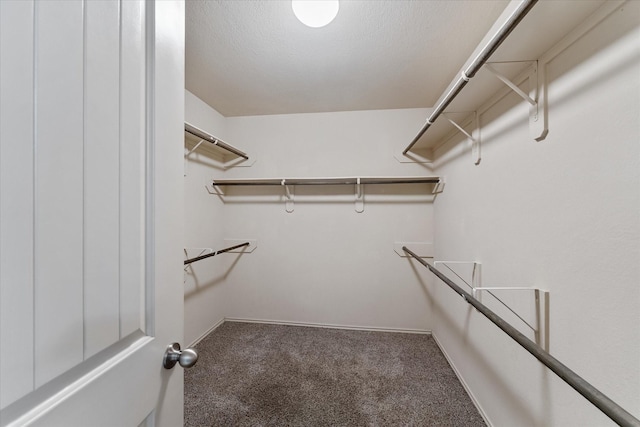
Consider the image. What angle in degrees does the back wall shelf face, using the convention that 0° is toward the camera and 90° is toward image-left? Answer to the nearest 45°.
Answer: approximately 0°

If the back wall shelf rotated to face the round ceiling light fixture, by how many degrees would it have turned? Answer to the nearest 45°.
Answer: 0° — it already faces it

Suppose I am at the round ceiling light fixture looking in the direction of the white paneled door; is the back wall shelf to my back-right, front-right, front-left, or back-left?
back-right

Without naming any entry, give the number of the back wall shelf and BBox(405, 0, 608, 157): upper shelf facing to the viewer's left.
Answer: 1

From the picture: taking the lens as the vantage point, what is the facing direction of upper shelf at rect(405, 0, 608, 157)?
facing to the left of the viewer

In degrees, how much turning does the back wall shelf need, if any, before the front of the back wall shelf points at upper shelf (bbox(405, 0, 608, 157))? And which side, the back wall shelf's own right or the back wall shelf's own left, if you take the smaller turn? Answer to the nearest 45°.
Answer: approximately 45° to the back wall shelf's own left

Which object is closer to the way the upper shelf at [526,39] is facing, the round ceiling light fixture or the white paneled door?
the round ceiling light fixture
